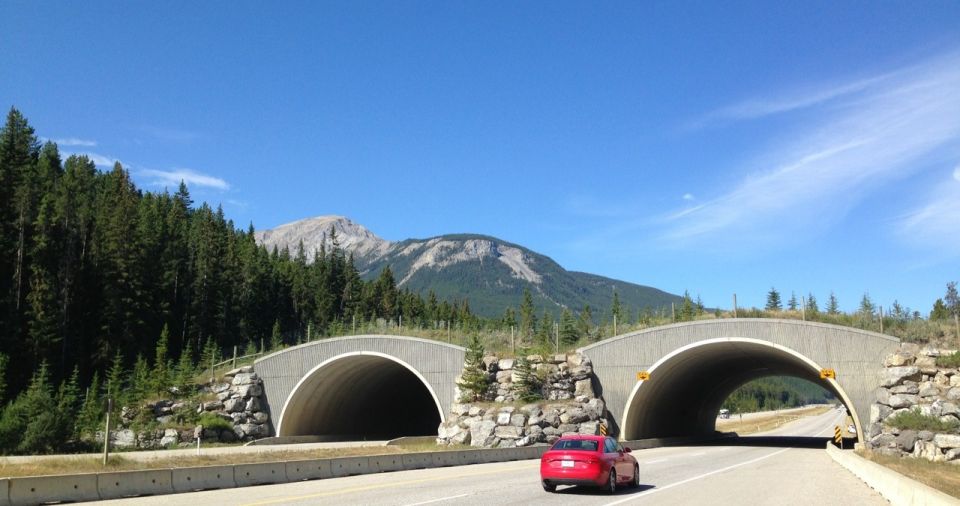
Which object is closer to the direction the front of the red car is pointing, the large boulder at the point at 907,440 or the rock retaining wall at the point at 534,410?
the large boulder

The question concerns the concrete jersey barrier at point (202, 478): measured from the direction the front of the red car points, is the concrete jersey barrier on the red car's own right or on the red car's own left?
on the red car's own left

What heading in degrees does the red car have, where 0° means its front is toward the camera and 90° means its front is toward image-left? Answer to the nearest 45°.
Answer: approximately 225°

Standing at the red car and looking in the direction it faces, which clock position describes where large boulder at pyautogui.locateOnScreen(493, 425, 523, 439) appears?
The large boulder is roughly at 10 o'clock from the red car.

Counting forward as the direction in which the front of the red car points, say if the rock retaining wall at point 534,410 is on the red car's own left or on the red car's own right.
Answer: on the red car's own left

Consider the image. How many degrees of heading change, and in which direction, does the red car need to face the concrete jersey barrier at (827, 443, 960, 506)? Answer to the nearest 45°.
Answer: approximately 45° to its right

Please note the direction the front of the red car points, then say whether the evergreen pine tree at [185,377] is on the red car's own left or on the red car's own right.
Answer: on the red car's own left

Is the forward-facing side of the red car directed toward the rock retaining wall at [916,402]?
yes
